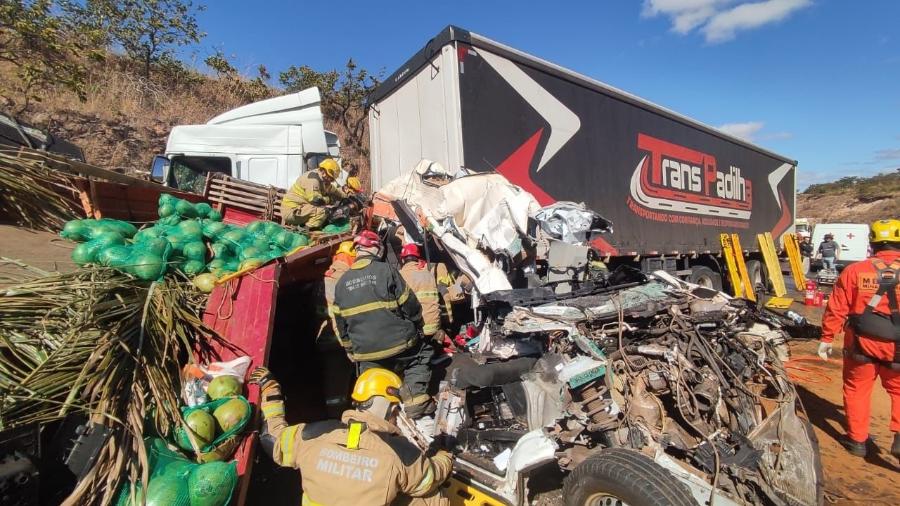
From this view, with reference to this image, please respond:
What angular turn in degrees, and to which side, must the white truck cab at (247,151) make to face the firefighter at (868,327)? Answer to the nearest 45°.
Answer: approximately 135° to its left

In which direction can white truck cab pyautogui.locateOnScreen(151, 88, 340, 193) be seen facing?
to the viewer's left

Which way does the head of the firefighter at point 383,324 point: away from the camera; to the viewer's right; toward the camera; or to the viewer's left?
away from the camera

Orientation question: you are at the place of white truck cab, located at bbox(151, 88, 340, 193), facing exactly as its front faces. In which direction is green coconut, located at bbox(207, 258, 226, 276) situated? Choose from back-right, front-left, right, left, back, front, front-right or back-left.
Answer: left

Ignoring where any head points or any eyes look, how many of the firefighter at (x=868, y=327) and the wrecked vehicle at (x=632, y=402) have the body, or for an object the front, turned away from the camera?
1

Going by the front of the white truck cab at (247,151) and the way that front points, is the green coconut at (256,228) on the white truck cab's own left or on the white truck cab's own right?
on the white truck cab's own left
